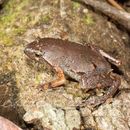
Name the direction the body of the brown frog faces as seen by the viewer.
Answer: to the viewer's left

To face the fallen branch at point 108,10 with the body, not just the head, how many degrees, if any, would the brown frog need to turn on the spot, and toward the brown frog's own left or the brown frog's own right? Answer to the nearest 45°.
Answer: approximately 90° to the brown frog's own right

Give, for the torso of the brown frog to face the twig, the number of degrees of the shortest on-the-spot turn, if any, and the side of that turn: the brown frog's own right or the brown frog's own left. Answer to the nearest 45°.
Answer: approximately 90° to the brown frog's own right

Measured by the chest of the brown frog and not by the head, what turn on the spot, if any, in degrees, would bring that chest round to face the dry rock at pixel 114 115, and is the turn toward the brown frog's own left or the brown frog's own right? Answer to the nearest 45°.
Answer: approximately 135° to the brown frog's own left

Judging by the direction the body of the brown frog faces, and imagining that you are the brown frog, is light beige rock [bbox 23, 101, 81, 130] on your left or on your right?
on your left
